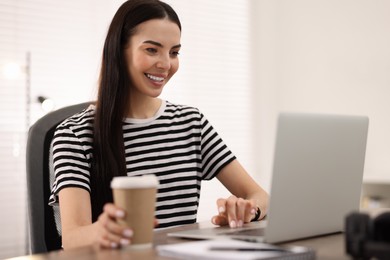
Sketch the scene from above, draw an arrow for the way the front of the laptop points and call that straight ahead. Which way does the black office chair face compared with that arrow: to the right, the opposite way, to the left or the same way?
the opposite way

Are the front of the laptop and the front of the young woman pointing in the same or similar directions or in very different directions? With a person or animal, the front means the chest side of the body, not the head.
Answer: very different directions

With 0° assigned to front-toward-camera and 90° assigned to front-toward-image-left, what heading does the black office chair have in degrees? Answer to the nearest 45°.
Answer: approximately 315°

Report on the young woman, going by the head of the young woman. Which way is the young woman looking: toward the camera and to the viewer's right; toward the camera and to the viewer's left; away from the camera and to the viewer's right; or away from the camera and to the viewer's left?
toward the camera and to the viewer's right

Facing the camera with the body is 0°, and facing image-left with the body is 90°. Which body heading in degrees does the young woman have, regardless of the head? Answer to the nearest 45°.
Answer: approximately 315°

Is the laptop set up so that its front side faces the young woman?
yes

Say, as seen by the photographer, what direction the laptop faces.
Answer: facing away from the viewer and to the left of the viewer

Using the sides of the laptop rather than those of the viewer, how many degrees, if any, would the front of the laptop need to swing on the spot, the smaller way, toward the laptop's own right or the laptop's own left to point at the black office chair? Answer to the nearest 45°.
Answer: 0° — it already faces it
